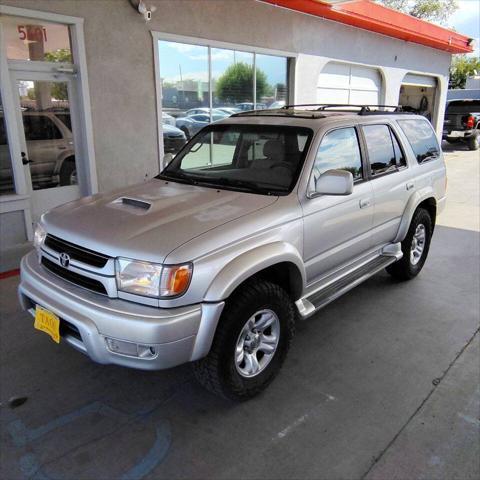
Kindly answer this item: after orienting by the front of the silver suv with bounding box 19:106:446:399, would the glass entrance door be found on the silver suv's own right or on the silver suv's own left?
on the silver suv's own right

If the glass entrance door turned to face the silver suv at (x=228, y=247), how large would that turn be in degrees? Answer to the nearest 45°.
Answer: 0° — it already faces it

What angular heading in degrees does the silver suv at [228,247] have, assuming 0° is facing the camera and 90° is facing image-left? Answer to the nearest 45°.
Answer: approximately 45°

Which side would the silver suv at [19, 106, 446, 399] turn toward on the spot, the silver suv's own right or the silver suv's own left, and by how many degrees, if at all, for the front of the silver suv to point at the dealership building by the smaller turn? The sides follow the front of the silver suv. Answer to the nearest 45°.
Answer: approximately 135° to the silver suv's own right

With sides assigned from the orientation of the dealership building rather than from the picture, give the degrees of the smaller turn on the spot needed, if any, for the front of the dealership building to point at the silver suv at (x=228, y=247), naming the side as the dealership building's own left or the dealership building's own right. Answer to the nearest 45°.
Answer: approximately 45° to the dealership building's own right

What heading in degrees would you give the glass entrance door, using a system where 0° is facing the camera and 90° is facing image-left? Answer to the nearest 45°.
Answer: approximately 0°
